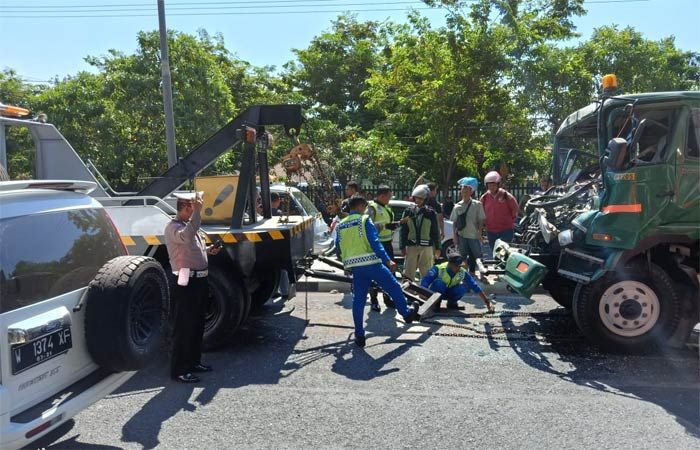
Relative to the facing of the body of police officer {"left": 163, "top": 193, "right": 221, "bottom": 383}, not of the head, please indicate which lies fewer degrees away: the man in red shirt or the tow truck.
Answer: the man in red shirt

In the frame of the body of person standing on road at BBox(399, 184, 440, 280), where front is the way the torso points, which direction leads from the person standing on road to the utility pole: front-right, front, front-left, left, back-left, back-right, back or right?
back-right

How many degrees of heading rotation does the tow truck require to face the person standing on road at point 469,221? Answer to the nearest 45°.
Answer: approximately 135° to its right

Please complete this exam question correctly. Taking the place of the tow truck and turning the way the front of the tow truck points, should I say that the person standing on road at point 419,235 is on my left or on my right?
on my right

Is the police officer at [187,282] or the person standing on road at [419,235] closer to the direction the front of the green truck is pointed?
the police officer

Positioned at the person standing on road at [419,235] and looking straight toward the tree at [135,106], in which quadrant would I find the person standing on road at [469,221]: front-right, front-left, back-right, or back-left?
back-right

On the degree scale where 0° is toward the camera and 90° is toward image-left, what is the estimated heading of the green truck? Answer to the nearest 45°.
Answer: approximately 45°

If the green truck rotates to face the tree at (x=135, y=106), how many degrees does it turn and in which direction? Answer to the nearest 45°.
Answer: approximately 90° to its right

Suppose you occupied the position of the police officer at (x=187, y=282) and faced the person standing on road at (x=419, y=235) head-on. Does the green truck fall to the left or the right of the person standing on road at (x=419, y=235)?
right

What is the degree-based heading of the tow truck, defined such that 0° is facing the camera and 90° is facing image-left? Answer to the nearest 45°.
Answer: approximately 135°

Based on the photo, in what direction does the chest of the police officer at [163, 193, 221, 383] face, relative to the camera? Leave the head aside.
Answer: to the viewer's right

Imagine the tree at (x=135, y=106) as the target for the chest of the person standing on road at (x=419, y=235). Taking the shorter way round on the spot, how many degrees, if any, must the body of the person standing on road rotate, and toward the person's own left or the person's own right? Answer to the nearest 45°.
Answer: approximately 135° to the person's own right
